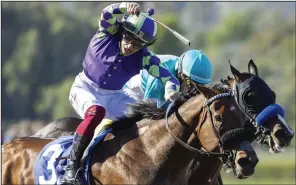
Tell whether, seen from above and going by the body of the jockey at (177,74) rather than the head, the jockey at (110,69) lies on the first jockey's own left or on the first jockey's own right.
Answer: on the first jockey's own right

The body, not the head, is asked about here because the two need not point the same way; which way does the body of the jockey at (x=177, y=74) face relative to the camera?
to the viewer's right
